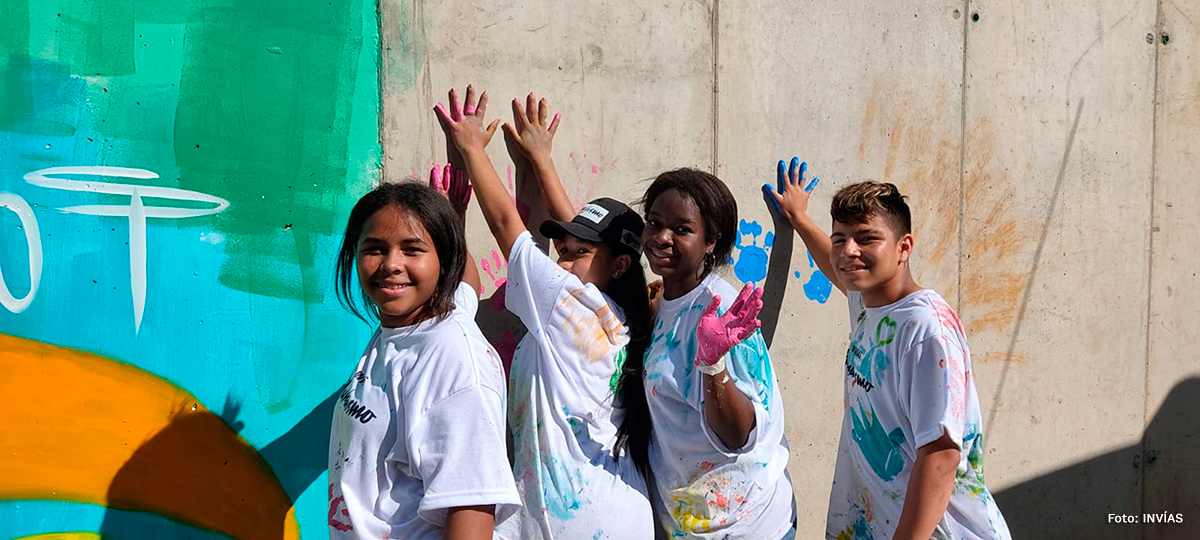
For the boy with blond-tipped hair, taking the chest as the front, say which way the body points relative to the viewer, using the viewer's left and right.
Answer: facing the viewer and to the left of the viewer

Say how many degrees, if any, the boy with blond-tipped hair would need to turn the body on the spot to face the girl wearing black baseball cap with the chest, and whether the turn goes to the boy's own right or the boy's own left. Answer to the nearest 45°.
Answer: approximately 45° to the boy's own right

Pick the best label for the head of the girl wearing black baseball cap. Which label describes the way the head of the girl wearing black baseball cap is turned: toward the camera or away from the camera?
toward the camera

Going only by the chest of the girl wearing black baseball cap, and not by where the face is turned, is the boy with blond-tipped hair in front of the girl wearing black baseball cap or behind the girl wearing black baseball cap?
behind
